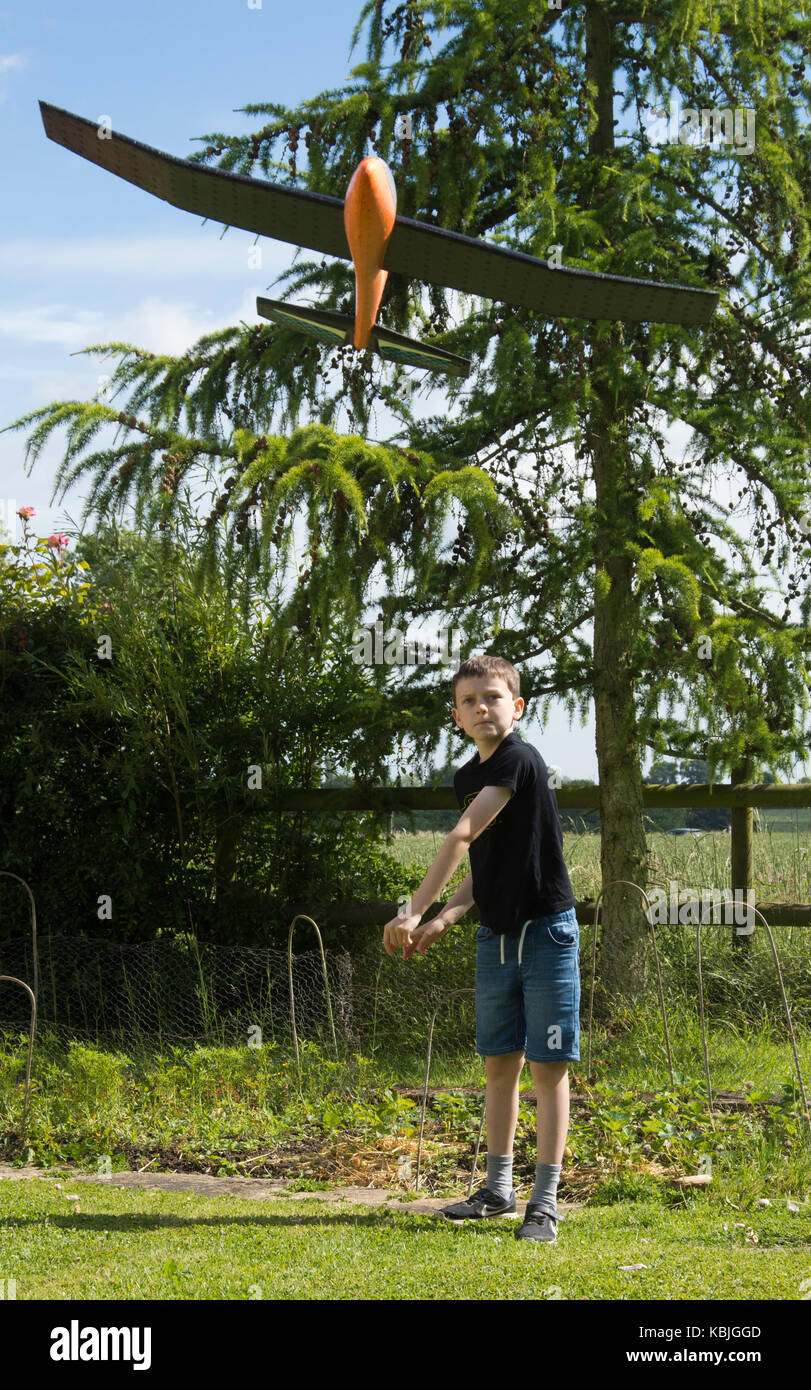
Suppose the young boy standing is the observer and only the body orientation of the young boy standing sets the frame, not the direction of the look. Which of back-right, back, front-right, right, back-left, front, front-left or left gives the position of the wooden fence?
back-right

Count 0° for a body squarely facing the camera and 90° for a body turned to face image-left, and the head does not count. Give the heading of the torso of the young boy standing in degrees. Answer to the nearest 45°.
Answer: approximately 45°

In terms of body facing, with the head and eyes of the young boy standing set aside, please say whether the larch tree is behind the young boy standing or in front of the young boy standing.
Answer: behind
